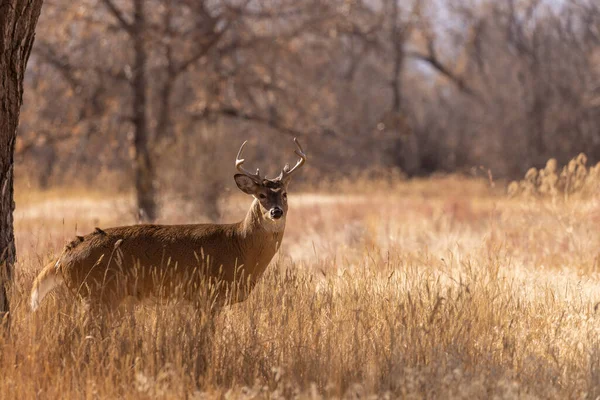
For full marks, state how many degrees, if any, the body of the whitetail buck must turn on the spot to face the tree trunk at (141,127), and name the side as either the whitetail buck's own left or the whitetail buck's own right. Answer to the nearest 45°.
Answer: approximately 90° to the whitetail buck's own left

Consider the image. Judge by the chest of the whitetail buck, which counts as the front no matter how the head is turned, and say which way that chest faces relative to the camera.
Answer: to the viewer's right
